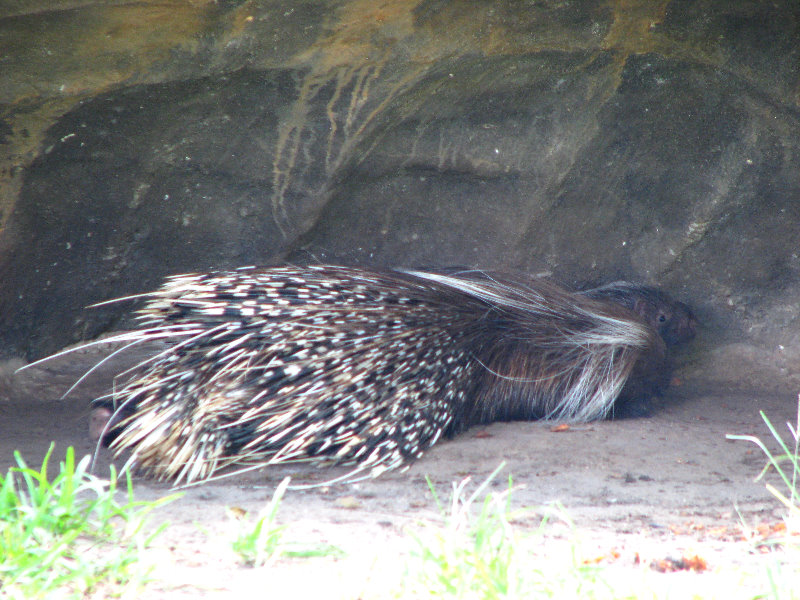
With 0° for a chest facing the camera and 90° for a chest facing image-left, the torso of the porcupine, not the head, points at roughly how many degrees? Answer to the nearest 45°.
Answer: approximately 270°

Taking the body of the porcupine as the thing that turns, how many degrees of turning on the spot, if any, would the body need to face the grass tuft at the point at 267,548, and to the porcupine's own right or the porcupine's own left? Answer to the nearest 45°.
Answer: approximately 90° to the porcupine's own right
